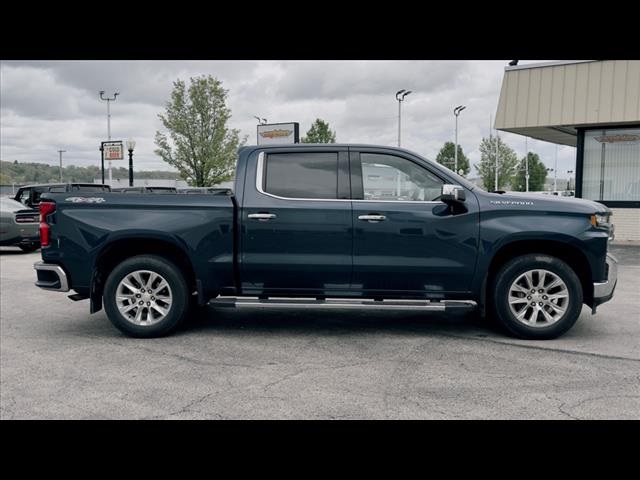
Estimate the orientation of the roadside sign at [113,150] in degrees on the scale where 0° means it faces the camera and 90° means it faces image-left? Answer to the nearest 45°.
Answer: approximately 0°

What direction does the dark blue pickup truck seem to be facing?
to the viewer's right

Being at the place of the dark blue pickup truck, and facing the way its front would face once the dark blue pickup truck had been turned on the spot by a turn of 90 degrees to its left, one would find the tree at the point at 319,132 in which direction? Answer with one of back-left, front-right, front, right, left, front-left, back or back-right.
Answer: front

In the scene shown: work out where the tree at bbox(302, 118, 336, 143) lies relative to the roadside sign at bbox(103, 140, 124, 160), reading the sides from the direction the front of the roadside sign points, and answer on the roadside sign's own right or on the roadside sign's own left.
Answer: on the roadside sign's own left

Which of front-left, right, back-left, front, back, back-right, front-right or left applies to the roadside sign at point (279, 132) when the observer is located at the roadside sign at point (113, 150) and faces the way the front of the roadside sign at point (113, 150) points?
front-left

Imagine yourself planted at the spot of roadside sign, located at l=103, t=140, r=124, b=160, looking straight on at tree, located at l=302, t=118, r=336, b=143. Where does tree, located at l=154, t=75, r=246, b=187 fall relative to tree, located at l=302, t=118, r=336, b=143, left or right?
right

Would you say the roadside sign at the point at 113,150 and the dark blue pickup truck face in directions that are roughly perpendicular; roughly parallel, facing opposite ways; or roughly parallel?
roughly perpendicular

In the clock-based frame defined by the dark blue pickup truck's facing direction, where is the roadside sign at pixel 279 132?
The roadside sign is roughly at 9 o'clock from the dark blue pickup truck.

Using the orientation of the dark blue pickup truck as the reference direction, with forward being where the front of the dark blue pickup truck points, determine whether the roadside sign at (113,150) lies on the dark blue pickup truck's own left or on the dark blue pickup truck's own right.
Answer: on the dark blue pickup truck's own left

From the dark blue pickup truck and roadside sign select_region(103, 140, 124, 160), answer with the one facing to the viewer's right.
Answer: the dark blue pickup truck

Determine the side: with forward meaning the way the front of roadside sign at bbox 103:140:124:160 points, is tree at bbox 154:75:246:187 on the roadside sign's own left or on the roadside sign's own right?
on the roadside sign's own left

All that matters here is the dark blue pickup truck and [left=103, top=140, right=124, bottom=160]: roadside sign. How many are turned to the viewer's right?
1
